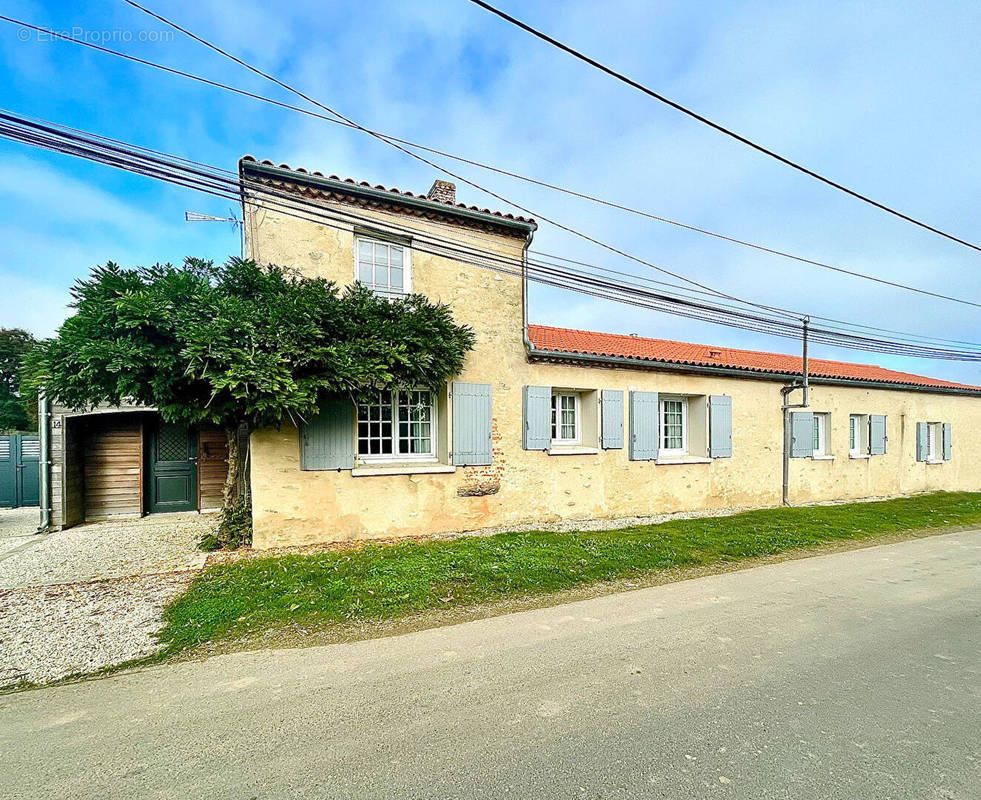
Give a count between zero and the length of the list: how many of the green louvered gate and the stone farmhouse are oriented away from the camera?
0

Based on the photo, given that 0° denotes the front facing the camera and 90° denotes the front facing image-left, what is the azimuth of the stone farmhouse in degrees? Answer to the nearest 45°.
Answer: approximately 315°

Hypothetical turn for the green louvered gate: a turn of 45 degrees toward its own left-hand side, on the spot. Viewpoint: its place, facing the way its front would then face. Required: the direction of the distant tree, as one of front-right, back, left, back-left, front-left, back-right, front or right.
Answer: back-left

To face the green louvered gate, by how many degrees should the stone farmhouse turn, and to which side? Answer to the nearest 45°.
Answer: approximately 135° to its right

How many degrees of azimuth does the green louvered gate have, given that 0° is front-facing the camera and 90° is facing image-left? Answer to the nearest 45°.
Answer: approximately 0°

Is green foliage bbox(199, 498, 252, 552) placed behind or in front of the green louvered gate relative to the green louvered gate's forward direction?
in front
